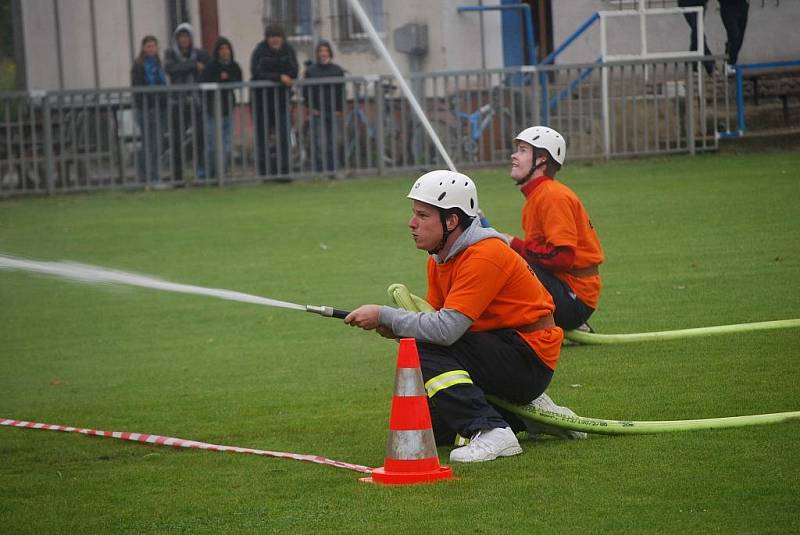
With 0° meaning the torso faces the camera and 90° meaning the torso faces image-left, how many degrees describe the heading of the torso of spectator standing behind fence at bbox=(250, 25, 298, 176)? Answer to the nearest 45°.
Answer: approximately 0°

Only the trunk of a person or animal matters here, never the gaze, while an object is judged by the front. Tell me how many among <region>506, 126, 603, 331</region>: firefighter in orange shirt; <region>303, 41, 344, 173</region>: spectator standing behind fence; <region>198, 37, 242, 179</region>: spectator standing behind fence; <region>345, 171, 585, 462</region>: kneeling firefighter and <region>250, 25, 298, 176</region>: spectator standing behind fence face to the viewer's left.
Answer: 2

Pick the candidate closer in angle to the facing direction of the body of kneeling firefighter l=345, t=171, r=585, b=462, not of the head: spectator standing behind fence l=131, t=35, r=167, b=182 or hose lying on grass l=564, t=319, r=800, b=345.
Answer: the spectator standing behind fence

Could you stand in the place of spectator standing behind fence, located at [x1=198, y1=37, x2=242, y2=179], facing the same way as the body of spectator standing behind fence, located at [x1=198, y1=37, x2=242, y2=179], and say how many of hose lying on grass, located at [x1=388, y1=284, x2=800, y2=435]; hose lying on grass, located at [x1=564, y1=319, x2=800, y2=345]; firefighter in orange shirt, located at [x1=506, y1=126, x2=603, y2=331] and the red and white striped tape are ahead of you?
4

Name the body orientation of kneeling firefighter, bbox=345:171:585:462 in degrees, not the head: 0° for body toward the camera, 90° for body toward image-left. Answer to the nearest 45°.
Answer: approximately 90°

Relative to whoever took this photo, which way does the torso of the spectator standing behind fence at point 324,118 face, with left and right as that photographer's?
facing the viewer

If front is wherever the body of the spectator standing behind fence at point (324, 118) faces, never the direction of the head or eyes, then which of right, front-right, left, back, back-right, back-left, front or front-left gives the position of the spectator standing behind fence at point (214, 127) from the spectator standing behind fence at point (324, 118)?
right

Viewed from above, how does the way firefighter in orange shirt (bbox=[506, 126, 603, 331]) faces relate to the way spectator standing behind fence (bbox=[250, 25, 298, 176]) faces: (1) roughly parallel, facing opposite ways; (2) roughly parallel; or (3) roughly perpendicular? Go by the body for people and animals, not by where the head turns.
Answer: roughly perpendicular

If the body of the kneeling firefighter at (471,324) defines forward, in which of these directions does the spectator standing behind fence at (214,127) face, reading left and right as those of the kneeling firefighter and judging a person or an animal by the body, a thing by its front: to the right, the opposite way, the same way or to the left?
to the left

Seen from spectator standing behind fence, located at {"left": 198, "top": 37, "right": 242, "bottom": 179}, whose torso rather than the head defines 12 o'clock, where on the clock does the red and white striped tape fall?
The red and white striped tape is roughly at 12 o'clock from the spectator standing behind fence.

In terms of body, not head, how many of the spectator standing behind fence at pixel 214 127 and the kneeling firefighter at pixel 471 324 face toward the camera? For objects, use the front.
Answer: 1

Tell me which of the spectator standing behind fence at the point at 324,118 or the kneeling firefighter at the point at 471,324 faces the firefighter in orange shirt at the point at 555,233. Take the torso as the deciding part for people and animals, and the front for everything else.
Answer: the spectator standing behind fence

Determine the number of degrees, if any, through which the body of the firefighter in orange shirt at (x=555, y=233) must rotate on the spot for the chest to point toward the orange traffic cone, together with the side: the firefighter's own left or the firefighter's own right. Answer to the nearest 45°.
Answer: approximately 90° to the firefighter's own left

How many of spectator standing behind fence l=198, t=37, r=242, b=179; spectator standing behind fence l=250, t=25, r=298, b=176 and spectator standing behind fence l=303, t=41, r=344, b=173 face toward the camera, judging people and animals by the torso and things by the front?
3

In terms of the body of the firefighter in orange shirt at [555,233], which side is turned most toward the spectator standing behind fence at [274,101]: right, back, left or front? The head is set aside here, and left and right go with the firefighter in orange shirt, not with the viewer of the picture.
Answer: right

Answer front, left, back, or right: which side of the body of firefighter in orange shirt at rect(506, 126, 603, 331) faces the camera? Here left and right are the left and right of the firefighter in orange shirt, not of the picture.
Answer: left
